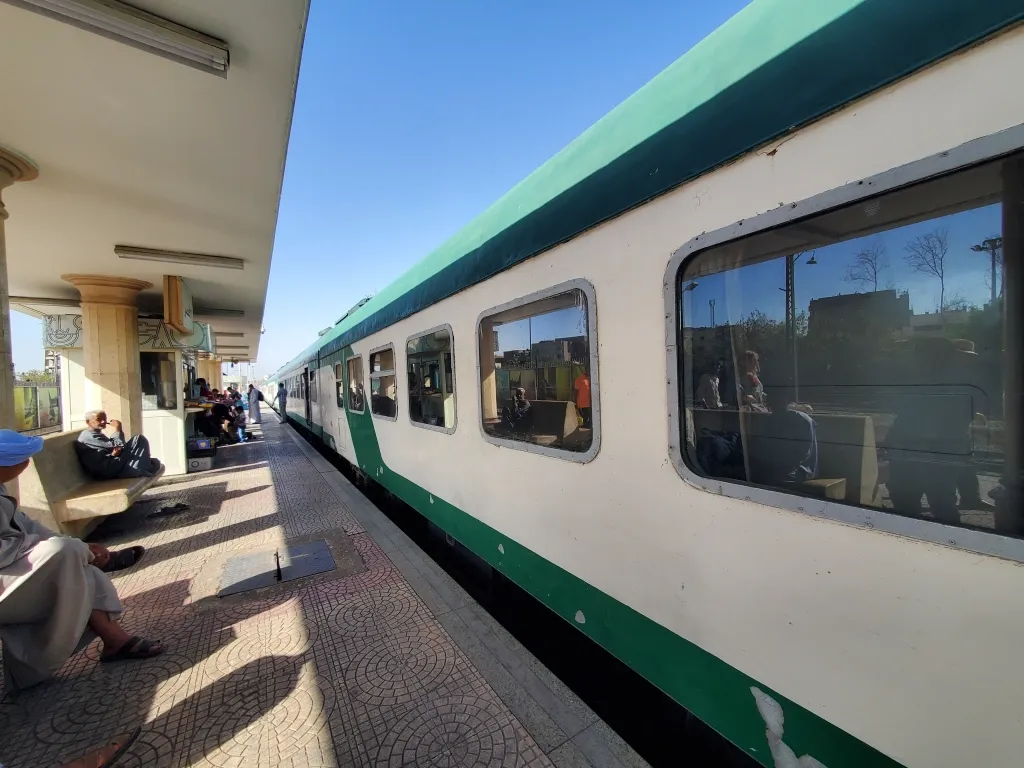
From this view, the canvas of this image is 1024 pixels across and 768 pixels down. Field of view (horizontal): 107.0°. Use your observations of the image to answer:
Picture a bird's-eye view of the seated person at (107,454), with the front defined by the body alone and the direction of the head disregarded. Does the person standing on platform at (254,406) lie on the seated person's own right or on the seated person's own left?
on the seated person's own left

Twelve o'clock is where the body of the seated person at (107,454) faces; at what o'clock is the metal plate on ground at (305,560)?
The metal plate on ground is roughly at 2 o'clock from the seated person.

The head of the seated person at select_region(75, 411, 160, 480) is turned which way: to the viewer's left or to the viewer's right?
to the viewer's right

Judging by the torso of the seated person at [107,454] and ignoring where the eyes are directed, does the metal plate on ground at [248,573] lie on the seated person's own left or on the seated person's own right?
on the seated person's own right

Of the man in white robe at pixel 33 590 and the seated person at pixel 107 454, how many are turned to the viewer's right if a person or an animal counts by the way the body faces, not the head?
2

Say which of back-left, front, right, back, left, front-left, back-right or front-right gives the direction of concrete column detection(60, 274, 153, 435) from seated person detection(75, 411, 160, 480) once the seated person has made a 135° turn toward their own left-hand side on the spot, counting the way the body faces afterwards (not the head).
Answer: front-right

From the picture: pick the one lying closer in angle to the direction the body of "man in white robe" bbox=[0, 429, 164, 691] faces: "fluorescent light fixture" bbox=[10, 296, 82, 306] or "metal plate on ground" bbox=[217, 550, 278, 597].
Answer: the metal plate on ground

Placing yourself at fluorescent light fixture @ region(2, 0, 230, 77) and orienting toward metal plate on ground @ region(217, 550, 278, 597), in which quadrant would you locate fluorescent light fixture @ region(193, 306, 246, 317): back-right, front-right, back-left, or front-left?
front-left

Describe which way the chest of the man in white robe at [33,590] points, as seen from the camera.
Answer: to the viewer's right

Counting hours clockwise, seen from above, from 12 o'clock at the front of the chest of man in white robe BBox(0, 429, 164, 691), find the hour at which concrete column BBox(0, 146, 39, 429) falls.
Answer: The concrete column is roughly at 9 o'clock from the man in white robe.

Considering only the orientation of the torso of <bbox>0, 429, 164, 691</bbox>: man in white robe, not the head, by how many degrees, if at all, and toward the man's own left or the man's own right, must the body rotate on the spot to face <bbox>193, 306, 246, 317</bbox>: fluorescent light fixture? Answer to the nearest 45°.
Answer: approximately 90° to the man's own left

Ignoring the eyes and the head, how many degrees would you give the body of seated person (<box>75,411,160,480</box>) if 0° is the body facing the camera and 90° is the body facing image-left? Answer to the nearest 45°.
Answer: approximately 270°

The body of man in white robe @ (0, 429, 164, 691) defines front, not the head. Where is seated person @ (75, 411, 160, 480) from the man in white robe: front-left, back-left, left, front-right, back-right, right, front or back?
left

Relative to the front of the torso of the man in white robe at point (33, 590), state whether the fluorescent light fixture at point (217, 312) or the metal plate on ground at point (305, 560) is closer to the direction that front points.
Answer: the metal plate on ground

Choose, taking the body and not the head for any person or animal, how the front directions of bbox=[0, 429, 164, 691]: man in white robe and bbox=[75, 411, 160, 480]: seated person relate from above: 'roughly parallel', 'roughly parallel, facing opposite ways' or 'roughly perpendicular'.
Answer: roughly parallel
